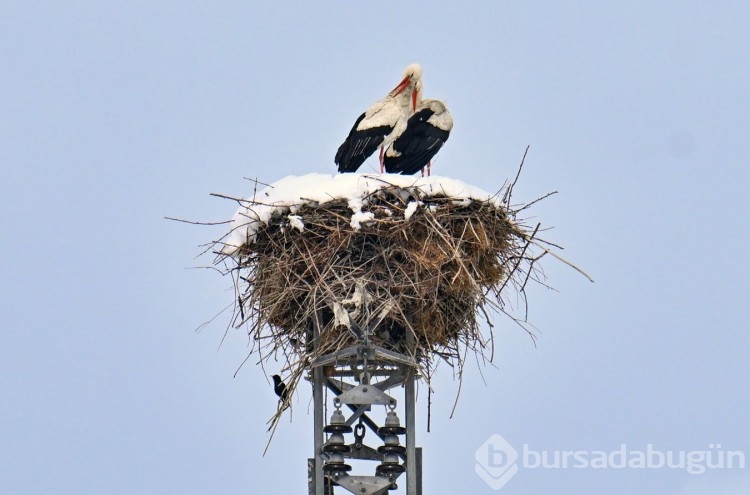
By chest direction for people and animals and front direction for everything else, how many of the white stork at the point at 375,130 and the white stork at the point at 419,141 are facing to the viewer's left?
0

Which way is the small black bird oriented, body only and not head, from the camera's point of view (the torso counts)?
to the viewer's left

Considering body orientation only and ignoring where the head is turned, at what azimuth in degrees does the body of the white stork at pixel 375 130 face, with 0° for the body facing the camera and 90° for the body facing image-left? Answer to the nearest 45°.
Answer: approximately 270°

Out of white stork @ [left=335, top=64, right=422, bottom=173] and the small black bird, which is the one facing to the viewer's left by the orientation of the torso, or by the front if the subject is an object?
the small black bird

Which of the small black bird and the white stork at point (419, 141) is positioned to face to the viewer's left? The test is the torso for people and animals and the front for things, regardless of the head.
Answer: the small black bird

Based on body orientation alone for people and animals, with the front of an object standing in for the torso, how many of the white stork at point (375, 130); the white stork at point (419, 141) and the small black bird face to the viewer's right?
2

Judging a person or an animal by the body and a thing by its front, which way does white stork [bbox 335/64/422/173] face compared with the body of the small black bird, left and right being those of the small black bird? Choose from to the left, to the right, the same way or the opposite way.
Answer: the opposite way

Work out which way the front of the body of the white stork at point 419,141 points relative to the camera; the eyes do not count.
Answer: to the viewer's right

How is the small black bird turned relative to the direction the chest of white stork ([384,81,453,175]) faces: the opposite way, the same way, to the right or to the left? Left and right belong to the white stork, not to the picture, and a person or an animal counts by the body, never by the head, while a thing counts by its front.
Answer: the opposite way
